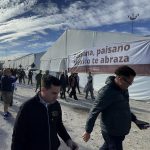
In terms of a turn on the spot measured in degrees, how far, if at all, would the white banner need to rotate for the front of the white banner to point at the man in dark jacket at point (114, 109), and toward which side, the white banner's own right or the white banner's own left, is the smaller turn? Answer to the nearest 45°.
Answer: approximately 45° to the white banner's own left

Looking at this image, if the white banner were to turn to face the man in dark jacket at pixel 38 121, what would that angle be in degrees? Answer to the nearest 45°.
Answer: approximately 45° to its left

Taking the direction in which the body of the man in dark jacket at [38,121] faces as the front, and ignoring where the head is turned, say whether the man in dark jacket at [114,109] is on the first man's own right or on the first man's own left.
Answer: on the first man's own left

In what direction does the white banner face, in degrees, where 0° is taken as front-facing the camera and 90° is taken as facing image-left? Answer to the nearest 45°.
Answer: approximately 45°

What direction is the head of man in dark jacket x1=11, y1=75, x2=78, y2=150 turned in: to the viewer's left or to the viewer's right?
to the viewer's right

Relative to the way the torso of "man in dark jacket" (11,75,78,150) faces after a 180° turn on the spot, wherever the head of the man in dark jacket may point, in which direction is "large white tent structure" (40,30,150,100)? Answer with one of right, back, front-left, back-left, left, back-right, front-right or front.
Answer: front-right
